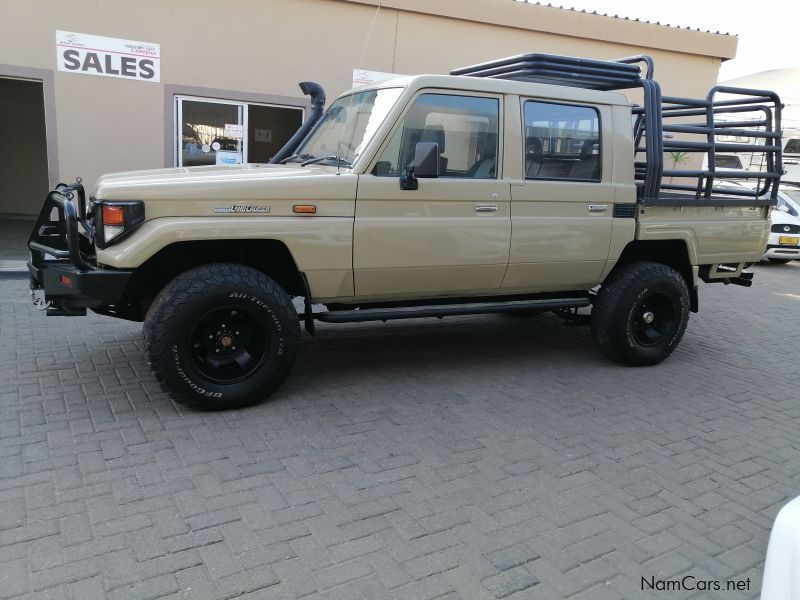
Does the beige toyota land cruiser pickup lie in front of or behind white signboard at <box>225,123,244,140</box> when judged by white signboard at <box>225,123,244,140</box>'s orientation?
in front

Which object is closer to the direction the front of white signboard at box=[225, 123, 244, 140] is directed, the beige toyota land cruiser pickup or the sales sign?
the beige toyota land cruiser pickup

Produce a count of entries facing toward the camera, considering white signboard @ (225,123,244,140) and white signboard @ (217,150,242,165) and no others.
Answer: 2

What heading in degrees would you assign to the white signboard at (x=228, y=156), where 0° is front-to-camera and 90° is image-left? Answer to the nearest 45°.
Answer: approximately 0°

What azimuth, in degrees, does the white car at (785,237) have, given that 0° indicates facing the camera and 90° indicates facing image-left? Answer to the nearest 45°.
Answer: approximately 45°

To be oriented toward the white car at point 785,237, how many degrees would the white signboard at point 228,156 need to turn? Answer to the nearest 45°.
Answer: approximately 90° to its left

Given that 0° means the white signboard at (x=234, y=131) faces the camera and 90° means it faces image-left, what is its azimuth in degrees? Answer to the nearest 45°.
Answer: approximately 0°
